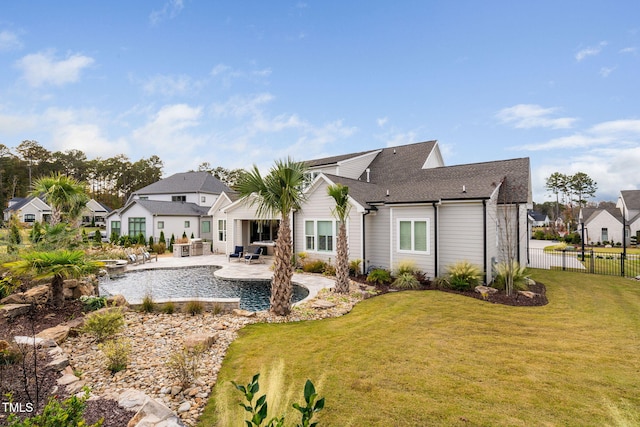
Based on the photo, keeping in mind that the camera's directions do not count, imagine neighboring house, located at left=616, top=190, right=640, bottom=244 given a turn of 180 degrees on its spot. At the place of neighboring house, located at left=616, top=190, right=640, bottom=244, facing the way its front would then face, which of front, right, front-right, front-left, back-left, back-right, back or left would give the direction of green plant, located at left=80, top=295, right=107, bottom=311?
back-right

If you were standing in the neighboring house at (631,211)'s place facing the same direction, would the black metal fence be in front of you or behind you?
in front

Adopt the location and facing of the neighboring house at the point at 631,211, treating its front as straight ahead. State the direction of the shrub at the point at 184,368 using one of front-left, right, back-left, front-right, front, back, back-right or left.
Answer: front-left

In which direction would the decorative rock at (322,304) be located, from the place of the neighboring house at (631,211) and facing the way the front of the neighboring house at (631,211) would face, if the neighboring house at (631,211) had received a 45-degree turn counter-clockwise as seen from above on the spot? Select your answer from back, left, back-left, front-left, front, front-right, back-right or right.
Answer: front

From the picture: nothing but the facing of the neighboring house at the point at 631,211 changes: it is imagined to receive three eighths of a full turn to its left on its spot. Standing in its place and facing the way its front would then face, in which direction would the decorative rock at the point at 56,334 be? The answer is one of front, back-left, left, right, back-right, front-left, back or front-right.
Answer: right

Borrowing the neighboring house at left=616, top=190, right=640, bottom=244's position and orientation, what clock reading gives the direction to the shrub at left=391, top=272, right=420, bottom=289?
The shrub is roughly at 11 o'clock from the neighboring house.

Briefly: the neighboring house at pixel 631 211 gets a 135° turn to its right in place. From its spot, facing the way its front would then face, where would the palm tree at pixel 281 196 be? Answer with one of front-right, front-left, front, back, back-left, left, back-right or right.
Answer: back

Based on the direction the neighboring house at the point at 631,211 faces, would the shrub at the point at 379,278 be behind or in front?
in front

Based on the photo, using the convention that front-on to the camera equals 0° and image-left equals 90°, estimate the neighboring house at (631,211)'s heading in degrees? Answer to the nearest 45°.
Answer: approximately 45°

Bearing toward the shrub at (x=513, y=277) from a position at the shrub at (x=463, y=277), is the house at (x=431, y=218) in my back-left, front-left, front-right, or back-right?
back-left

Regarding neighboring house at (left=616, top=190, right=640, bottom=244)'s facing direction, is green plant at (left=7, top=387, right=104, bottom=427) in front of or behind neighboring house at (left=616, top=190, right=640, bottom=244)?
in front
